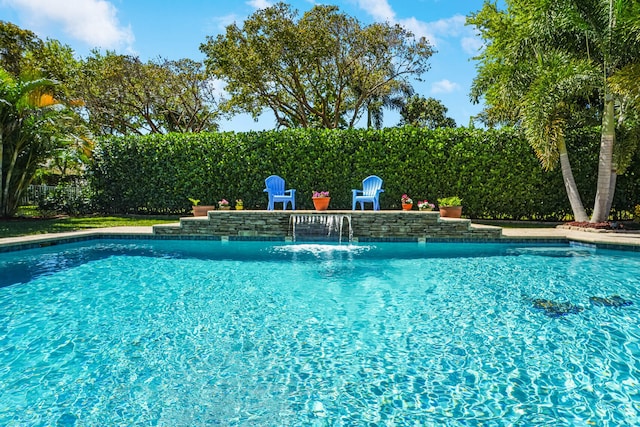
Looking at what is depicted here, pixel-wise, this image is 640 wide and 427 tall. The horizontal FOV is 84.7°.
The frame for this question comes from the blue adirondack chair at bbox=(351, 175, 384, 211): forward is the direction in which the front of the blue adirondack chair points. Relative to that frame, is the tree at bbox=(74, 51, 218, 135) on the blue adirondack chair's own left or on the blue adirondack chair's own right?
on the blue adirondack chair's own right

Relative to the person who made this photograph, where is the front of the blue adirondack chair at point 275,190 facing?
facing the viewer and to the right of the viewer

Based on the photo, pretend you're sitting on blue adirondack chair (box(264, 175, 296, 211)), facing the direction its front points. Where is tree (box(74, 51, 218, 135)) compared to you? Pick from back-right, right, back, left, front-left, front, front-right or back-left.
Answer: back

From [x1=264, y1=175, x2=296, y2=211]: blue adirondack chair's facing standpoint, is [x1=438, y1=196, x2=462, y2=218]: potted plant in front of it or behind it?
in front

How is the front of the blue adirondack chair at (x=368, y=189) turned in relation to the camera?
facing the viewer and to the left of the viewer

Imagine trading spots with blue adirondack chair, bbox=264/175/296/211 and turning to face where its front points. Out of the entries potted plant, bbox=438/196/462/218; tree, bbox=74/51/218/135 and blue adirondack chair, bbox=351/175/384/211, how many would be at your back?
1

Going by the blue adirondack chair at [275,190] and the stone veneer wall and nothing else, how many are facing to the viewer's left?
0

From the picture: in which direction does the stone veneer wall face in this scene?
toward the camera

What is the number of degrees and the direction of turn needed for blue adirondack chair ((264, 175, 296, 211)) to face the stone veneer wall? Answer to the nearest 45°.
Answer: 0° — it already faces it

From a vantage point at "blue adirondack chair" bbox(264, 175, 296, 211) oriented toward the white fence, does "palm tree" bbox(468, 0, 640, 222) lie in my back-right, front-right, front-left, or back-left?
back-right

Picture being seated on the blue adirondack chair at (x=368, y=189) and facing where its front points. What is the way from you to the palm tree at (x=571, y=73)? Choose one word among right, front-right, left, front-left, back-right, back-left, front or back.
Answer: back-left

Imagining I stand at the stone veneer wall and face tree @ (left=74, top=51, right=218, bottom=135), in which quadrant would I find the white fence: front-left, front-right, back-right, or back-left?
front-left

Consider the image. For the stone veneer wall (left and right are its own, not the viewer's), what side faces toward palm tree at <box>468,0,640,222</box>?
left
